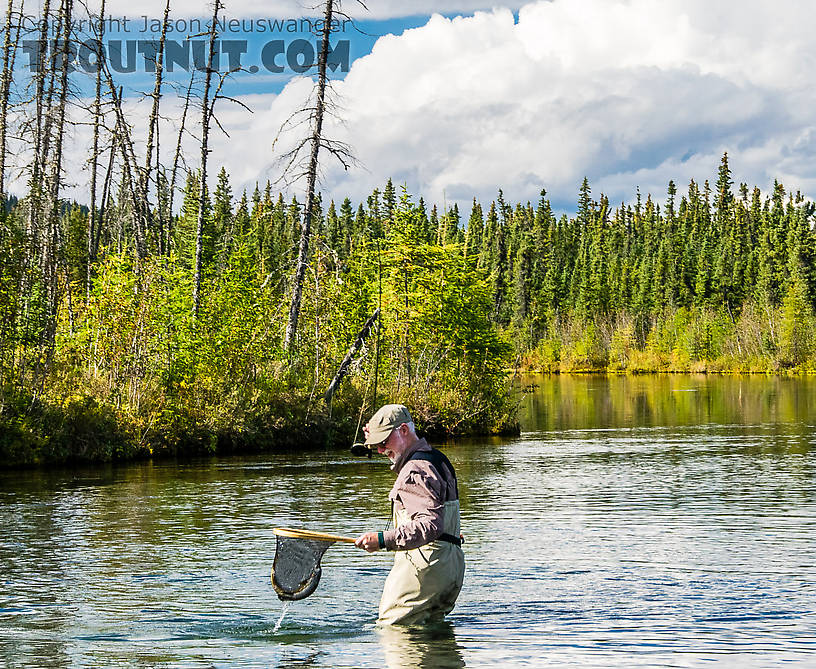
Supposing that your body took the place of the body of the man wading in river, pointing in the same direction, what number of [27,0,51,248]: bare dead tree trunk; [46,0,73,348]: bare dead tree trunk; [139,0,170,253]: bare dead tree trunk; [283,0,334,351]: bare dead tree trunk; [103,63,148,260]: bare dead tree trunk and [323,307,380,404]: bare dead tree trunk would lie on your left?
0

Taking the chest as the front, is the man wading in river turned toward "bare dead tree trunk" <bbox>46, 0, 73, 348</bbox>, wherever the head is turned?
no

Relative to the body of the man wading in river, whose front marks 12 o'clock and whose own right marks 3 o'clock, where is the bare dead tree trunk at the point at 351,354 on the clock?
The bare dead tree trunk is roughly at 3 o'clock from the man wading in river.

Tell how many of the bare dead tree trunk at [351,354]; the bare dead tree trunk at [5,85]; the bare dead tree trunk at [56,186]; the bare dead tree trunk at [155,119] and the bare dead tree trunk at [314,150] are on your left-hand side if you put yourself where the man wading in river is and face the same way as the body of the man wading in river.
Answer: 0

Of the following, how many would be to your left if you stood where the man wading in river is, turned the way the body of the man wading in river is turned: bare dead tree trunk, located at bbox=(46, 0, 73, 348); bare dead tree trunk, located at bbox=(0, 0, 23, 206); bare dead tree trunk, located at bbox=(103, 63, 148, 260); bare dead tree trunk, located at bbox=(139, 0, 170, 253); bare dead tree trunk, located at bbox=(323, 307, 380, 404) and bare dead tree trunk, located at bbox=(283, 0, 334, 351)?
0

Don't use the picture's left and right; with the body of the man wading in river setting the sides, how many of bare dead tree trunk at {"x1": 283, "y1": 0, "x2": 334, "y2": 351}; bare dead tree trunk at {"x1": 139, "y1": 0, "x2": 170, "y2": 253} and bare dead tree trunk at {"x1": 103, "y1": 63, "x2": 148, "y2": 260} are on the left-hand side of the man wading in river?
0

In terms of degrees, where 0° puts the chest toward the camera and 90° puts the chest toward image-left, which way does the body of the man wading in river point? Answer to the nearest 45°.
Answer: approximately 90°

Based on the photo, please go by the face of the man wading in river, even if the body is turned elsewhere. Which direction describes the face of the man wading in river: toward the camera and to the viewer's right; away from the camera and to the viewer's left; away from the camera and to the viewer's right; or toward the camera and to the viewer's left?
toward the camera and to the viewer's left

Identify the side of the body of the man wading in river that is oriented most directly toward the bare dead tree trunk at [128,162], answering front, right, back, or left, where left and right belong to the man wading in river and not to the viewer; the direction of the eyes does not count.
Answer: right

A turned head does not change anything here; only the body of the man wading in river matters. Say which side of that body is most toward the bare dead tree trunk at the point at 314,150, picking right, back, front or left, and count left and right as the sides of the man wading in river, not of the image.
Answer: right

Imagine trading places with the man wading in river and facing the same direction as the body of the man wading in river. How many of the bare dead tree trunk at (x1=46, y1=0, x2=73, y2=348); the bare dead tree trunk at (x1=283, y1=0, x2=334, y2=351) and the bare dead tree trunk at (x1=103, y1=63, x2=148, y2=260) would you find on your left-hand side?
0

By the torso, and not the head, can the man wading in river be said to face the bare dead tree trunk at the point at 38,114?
no

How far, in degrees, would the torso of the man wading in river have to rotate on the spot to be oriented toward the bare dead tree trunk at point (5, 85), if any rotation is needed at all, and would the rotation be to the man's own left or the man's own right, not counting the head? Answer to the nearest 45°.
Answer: approximately 45° to the man's own right
